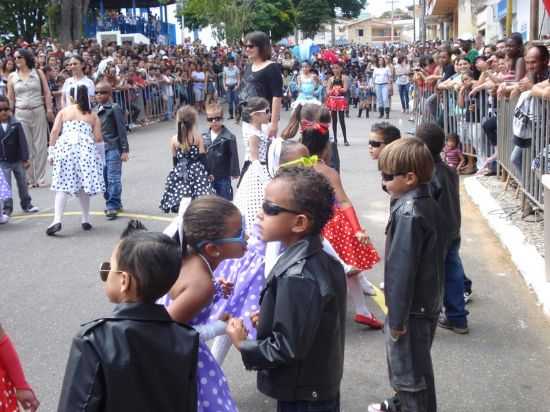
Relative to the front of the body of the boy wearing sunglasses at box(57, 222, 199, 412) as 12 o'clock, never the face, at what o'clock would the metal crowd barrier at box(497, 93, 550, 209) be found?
The metal crowd barrier is roughly at 3 o'clock from the boy wearing sunglasses.

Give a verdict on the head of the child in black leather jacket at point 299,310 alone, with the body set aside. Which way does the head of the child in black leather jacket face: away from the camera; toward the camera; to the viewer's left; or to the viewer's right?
to the viewer's left

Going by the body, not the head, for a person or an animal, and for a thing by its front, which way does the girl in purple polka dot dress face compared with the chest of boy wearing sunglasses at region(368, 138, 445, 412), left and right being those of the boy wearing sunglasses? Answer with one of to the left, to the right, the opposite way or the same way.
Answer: the opposite way

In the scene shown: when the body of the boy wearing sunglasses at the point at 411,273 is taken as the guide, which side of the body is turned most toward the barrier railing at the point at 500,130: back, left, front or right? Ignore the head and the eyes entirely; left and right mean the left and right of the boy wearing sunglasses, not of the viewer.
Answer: right

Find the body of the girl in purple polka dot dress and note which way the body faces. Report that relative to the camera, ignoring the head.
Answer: to the viewer's right

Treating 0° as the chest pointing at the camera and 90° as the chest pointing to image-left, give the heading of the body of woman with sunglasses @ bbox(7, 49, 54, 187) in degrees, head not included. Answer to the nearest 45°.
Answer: approximately 0°

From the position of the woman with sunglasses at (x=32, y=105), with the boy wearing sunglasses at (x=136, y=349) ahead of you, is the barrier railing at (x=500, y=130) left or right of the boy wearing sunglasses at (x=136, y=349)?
left

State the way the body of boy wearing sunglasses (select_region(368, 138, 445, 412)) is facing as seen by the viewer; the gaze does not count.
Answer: to the viewer's left

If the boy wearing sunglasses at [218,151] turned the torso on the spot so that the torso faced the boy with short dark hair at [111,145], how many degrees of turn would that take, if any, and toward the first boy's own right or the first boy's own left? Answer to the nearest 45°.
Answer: approximately 90° to the first boy's own right

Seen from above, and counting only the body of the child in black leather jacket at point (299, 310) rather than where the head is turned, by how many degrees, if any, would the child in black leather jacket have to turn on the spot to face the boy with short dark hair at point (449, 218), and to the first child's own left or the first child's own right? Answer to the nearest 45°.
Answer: approximately 135° to the first child's own right
